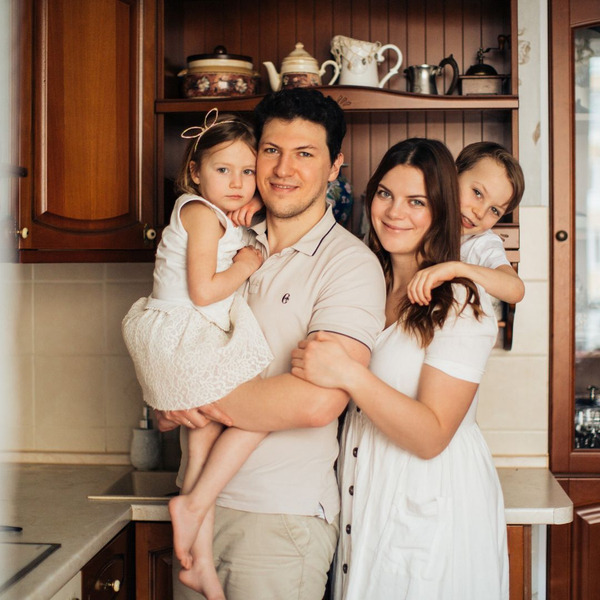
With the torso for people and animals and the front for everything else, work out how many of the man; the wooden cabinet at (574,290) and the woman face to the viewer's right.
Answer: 0

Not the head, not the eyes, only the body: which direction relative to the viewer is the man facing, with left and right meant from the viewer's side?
facing the viewer and to the left of the viewer

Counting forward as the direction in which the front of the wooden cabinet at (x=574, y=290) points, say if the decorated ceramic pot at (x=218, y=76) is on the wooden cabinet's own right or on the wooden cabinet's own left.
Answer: on the wooden cabinet's own right

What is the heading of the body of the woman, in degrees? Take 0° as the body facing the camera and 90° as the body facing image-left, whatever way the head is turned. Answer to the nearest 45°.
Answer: approximately 45°

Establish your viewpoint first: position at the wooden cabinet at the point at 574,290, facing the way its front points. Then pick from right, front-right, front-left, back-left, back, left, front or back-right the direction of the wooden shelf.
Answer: front-right

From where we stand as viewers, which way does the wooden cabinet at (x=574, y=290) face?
facing the viewer

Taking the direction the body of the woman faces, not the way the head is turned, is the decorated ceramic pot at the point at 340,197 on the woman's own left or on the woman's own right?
on the woman's own right

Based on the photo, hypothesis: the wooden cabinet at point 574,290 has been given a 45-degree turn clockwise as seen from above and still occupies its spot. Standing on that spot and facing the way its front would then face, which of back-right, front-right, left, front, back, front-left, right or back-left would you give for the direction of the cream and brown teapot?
front

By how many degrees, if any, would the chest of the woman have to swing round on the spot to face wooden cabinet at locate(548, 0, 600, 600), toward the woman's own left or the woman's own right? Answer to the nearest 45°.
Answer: approximately 180°

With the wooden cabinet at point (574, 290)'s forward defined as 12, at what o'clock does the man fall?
The man is roughly at 1 o'clock from the wooden cabinet.

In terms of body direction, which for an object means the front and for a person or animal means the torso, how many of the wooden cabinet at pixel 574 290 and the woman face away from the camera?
0
